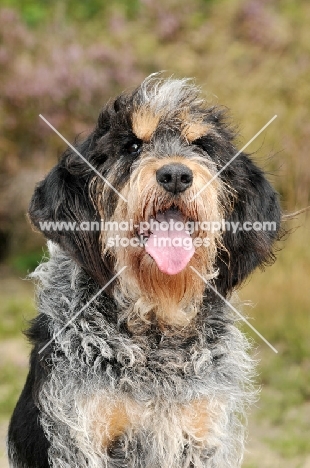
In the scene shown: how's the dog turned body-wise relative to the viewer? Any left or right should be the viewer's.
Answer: facing the viewer
